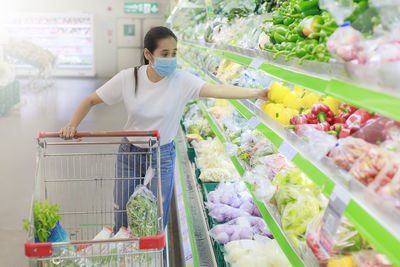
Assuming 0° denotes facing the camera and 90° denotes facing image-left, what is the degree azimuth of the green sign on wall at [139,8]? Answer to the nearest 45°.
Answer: approximately 0°

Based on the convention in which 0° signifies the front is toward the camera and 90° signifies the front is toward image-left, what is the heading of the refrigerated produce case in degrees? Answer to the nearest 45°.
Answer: approximately 45°

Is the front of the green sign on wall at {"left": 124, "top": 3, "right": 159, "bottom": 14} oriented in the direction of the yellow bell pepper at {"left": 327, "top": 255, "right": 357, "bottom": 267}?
yes

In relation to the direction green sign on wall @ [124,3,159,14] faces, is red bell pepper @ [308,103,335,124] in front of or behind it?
in front

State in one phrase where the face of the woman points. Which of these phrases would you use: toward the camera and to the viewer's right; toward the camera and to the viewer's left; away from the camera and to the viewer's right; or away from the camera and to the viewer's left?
toward the camera and to the viewer's right

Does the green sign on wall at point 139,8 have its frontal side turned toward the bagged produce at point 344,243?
yes

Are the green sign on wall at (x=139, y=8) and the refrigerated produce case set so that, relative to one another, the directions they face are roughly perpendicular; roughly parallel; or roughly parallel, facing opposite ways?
roughly perpendicular

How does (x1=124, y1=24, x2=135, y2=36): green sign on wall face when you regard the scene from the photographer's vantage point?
facing the viewer
